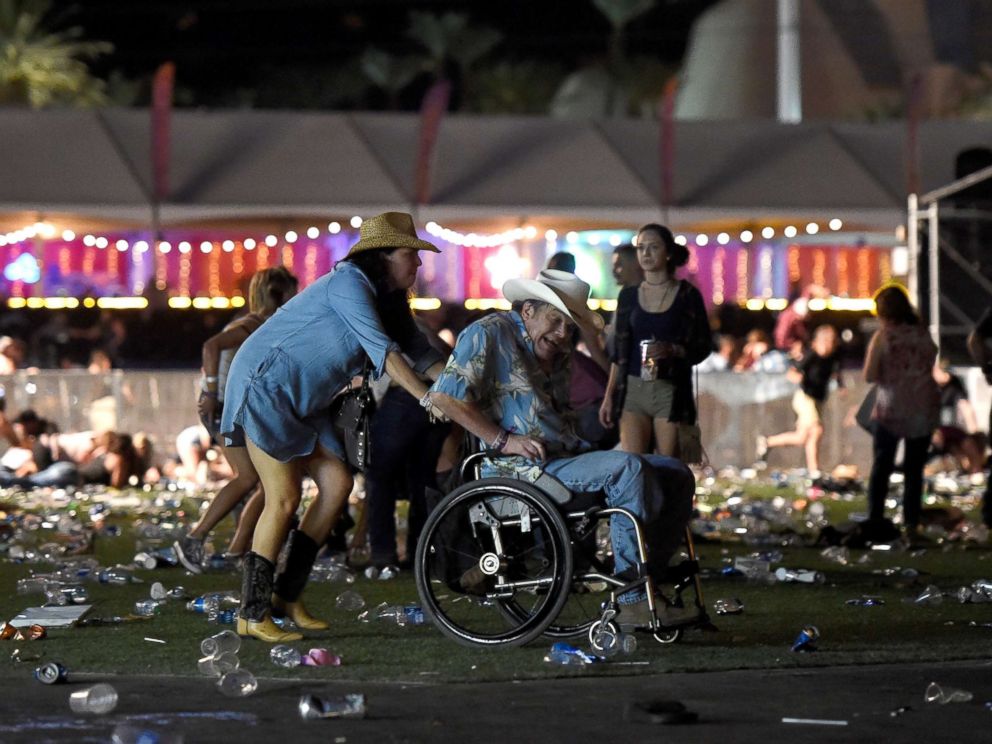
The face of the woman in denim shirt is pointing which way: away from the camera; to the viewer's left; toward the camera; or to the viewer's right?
to the viewer's right

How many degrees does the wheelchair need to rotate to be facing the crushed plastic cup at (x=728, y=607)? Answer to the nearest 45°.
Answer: approximately 45° to its left

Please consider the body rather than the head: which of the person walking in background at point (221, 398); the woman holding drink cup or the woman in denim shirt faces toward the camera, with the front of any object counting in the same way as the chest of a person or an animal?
the woman holding drink cup

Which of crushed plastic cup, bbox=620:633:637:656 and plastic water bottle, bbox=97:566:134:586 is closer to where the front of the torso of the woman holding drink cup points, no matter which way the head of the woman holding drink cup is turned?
the crushed plastic cup

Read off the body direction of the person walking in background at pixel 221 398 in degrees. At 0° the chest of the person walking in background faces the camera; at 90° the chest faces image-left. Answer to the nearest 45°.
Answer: approximately 270°

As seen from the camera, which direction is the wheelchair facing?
to the viewer's right

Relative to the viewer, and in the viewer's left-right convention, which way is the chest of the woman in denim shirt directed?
facing to the right of the viewer

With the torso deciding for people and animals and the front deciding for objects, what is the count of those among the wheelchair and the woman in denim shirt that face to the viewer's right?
2

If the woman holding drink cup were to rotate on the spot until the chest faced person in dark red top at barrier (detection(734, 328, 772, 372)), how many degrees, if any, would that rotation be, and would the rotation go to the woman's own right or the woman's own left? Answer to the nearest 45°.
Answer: approximately 180°

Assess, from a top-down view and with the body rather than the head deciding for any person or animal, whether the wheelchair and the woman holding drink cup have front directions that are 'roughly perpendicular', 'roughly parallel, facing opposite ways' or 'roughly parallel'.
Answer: roughly perpendicular

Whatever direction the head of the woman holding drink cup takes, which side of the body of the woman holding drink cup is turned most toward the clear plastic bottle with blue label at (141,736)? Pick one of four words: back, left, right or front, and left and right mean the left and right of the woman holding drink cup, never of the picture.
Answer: front

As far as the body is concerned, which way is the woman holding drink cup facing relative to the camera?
toward the camera

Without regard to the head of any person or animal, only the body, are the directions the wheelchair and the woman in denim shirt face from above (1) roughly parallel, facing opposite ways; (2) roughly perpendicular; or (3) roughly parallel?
roughly parallel

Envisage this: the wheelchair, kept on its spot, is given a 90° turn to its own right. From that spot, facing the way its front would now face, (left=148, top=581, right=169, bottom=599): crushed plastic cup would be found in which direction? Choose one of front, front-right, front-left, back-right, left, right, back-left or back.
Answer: back-right
